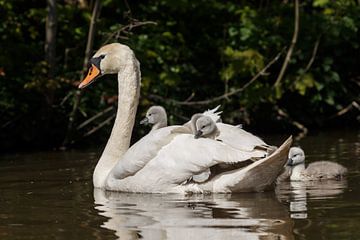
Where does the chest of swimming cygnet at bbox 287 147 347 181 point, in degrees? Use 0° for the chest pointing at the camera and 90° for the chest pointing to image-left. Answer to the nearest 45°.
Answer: approximately 90°

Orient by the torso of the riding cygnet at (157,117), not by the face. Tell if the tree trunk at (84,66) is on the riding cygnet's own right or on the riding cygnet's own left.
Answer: on the riding cygnet's own right

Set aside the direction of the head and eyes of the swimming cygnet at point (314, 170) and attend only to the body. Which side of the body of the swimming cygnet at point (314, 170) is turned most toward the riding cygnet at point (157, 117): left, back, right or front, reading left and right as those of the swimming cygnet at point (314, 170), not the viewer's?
front

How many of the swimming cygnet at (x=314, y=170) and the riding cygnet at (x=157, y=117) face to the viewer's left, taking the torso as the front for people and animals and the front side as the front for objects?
2

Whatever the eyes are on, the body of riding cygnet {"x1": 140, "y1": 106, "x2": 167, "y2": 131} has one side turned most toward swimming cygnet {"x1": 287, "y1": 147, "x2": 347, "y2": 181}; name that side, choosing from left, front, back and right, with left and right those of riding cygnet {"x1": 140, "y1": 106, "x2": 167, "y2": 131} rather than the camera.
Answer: back

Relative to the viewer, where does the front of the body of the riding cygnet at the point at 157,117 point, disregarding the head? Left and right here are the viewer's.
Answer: facing to the left of the viewer
